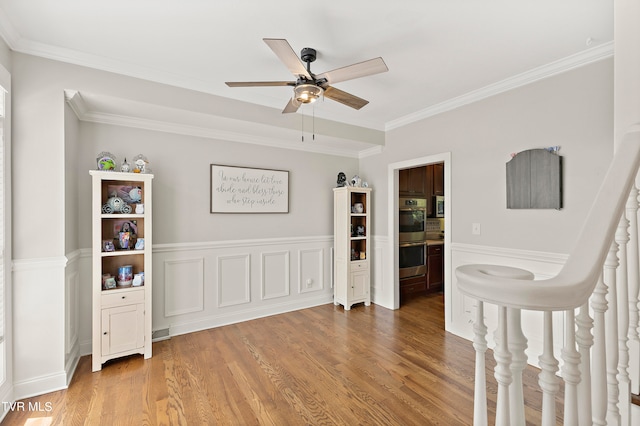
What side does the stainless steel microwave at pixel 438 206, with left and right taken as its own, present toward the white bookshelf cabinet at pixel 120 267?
right

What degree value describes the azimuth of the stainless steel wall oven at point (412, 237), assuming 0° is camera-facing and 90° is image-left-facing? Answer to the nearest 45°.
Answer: approximately 315°

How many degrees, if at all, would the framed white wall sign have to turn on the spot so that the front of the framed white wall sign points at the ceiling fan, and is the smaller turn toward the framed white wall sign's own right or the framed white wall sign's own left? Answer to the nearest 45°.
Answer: approximately 45° to the framed white wall sign's own right

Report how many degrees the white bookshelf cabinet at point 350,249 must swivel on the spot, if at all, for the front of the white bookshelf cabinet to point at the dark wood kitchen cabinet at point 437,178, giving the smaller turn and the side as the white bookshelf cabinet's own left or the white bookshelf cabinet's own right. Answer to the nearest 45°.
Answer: approximately 90° to the white bookshelf cabinet's own left

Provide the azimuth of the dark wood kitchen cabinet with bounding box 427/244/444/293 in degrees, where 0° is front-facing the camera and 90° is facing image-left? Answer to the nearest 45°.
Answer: approximately 315°

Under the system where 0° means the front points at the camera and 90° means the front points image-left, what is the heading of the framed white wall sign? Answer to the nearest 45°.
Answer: approximately 315°

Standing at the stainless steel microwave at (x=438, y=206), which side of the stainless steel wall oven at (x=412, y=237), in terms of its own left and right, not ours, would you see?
left

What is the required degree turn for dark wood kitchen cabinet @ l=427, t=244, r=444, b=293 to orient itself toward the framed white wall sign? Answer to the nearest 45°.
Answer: approximately 90° to its right
